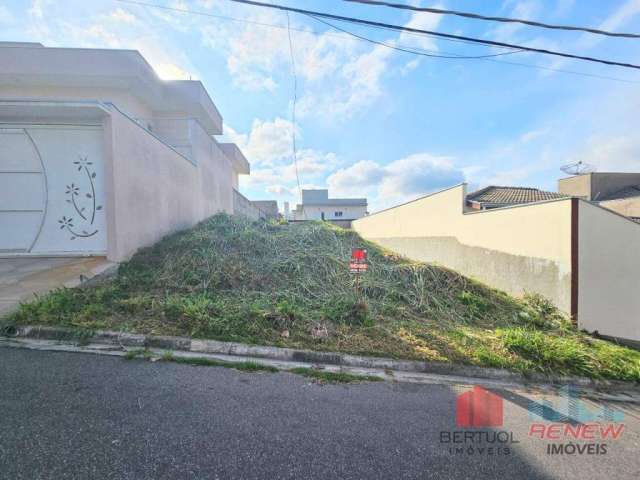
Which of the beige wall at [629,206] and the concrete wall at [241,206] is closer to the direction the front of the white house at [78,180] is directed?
the beige wall

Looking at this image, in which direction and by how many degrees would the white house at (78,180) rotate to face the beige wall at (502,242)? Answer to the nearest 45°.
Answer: approximately 45° to its left

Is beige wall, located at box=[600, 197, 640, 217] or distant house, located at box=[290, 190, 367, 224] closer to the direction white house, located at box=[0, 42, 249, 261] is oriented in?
the beige wall

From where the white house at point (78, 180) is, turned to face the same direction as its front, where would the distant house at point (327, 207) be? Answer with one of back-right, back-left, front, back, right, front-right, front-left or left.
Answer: back-left

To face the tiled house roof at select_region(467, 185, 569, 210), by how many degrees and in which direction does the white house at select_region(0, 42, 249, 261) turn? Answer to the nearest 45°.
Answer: approximately 90° to its left

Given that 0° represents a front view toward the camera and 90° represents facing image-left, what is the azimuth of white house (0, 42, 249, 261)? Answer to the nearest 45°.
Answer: approximately 0°
